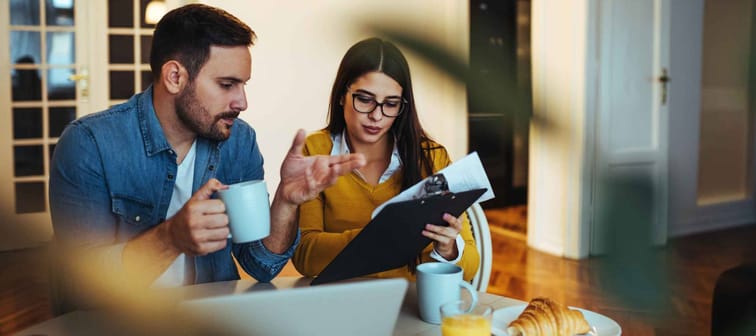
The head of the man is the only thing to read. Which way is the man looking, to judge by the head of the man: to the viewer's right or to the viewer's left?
to the viewer's right

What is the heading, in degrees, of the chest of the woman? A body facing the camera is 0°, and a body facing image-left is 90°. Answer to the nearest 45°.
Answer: approximately 0°
